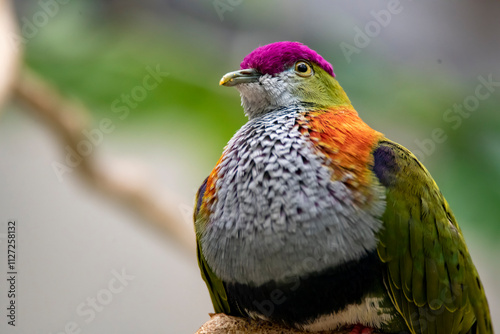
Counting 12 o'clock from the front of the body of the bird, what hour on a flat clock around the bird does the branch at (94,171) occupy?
The branch is roughly at 3 o'clock from the bird.
